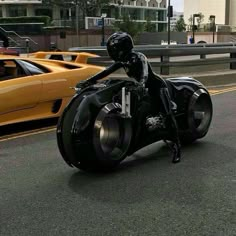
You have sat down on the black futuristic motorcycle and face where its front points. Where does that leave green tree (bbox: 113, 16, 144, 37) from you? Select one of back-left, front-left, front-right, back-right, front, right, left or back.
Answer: back-right

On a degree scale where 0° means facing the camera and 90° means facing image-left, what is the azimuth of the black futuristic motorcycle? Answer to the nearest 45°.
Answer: approximately 45°

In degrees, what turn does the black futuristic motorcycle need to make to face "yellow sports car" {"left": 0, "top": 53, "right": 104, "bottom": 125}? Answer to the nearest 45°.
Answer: approximately 90° to its right
